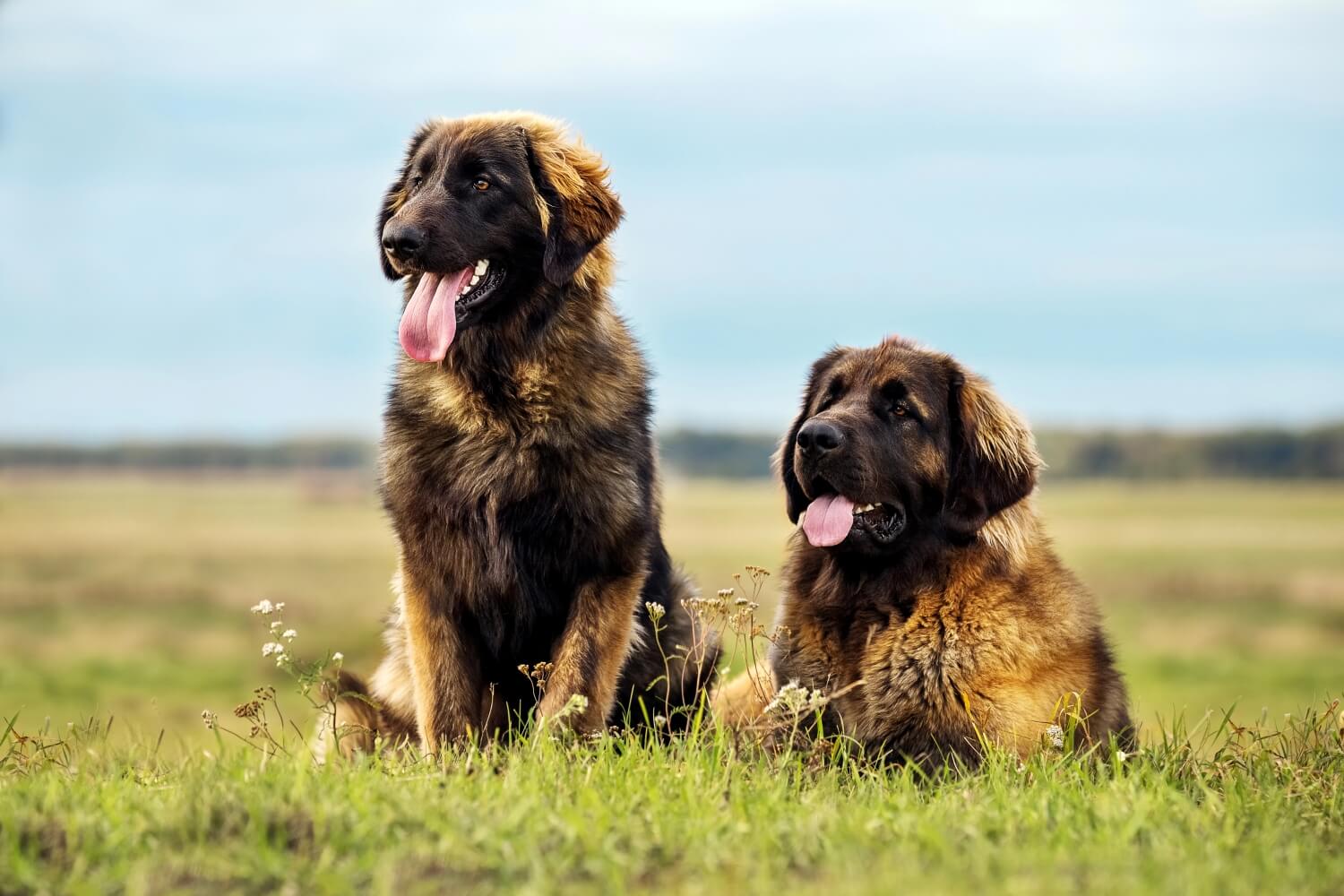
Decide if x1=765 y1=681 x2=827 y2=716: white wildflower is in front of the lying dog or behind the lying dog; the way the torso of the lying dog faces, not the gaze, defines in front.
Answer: in front

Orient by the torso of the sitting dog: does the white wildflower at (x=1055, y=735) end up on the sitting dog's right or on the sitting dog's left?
on the sitting dog's left

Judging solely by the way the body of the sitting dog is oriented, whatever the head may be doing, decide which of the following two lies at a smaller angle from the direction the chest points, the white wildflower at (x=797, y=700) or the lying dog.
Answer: the white wildflower

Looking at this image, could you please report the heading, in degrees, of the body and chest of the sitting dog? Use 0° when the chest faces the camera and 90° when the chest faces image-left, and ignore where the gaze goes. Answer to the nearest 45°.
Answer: approximately 0°

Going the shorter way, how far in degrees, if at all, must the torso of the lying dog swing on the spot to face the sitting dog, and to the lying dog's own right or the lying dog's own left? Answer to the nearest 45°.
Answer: approximately 45° to the lying dog's own right

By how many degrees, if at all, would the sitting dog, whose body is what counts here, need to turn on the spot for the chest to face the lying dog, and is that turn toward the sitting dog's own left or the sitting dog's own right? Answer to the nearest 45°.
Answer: approximately 90° to the sitting dog's own left

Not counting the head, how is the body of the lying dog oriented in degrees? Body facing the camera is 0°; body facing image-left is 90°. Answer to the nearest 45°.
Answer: approximately 45°
